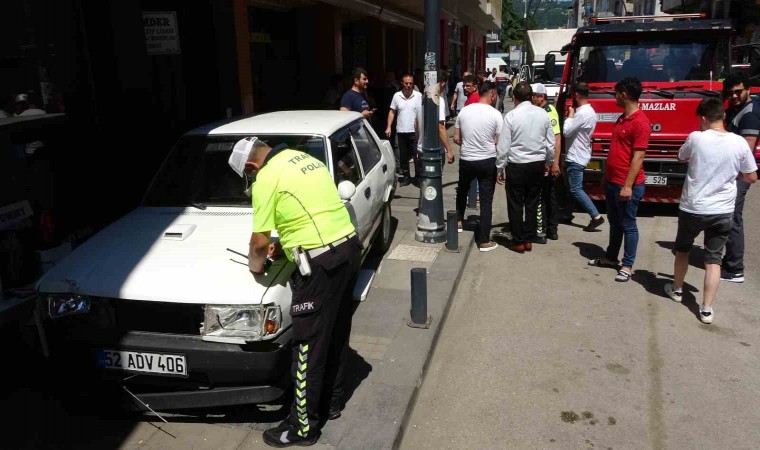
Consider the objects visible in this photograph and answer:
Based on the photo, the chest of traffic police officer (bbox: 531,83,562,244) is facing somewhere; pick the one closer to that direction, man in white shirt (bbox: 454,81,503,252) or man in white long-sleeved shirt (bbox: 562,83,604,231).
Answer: the man in white shirt

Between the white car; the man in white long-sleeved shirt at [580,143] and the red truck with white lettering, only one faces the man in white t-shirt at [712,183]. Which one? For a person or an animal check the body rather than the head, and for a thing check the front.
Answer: the red truck with white lettering

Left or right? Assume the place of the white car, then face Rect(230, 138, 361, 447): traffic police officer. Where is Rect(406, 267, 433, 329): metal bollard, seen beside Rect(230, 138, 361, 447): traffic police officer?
left

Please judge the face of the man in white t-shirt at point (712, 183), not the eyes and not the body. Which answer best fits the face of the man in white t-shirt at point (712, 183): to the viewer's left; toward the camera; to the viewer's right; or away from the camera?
away from the camera

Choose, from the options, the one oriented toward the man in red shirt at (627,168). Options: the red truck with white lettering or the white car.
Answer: the red truck with white lettering

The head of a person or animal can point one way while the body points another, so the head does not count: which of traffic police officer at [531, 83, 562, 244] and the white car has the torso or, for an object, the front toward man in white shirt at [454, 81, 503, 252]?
the traffic police officer

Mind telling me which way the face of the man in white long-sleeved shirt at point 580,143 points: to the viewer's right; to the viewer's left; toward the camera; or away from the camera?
to the viewer's left

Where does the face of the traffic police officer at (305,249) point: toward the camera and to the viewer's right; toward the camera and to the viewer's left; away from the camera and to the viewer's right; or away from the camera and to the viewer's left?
away from the camera and to the viewer's left
